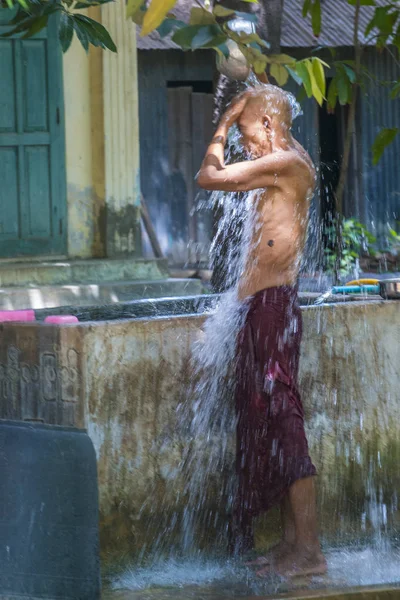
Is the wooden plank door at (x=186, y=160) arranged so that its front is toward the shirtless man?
yes

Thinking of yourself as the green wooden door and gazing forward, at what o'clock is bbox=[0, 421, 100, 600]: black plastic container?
The black plastic container is roughly at 12 o'clock from the green wooden door.

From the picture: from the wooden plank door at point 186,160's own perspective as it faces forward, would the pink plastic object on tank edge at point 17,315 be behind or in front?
in front

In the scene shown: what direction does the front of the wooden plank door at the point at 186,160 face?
toward the camera

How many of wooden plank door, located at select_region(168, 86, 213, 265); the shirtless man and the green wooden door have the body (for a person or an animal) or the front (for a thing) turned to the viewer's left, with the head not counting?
1

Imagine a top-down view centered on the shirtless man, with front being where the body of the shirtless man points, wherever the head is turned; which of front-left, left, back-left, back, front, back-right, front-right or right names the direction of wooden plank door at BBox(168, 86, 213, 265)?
right

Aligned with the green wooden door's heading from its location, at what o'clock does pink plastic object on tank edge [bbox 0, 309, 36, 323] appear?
The pink plastic object on tank edge is roughly at 12 o'clock from the green wooden door.

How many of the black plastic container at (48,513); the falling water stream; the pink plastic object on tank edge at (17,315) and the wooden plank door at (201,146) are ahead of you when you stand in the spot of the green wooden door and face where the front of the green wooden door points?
3

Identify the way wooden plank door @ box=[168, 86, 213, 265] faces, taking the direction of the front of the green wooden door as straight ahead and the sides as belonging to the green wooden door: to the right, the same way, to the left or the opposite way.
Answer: the same way

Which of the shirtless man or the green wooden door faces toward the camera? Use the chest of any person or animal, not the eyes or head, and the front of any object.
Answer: the green wooden door

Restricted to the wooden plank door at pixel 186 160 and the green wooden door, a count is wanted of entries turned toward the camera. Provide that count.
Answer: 2

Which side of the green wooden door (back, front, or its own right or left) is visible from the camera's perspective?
front

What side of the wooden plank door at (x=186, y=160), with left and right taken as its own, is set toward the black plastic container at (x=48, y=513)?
front

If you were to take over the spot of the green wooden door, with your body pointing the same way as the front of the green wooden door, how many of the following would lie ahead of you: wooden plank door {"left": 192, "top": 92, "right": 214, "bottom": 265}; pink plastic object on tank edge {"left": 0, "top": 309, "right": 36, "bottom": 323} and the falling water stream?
2

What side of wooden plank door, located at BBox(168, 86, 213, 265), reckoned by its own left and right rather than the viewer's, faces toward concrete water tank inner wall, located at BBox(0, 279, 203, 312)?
front

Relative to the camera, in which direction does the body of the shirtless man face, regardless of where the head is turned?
to the viewer's left

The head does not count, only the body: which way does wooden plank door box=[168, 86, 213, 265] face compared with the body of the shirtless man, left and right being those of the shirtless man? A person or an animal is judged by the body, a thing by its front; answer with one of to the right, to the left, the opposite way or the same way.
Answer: to the left

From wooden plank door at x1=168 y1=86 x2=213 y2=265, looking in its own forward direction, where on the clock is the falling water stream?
The falling water stream is roughly at 12 o'clock from the wooden plank door.
